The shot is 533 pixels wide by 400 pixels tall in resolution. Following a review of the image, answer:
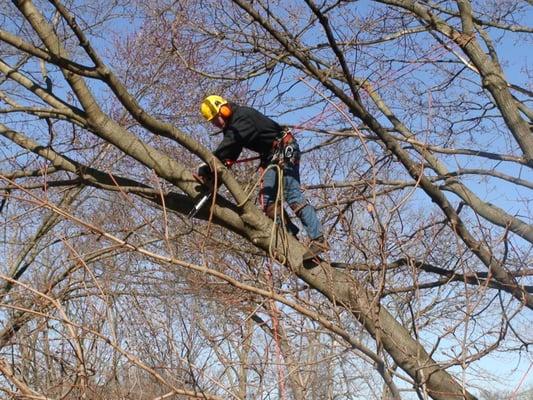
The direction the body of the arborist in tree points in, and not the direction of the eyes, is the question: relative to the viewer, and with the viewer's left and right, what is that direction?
facing to the left of the viewer
